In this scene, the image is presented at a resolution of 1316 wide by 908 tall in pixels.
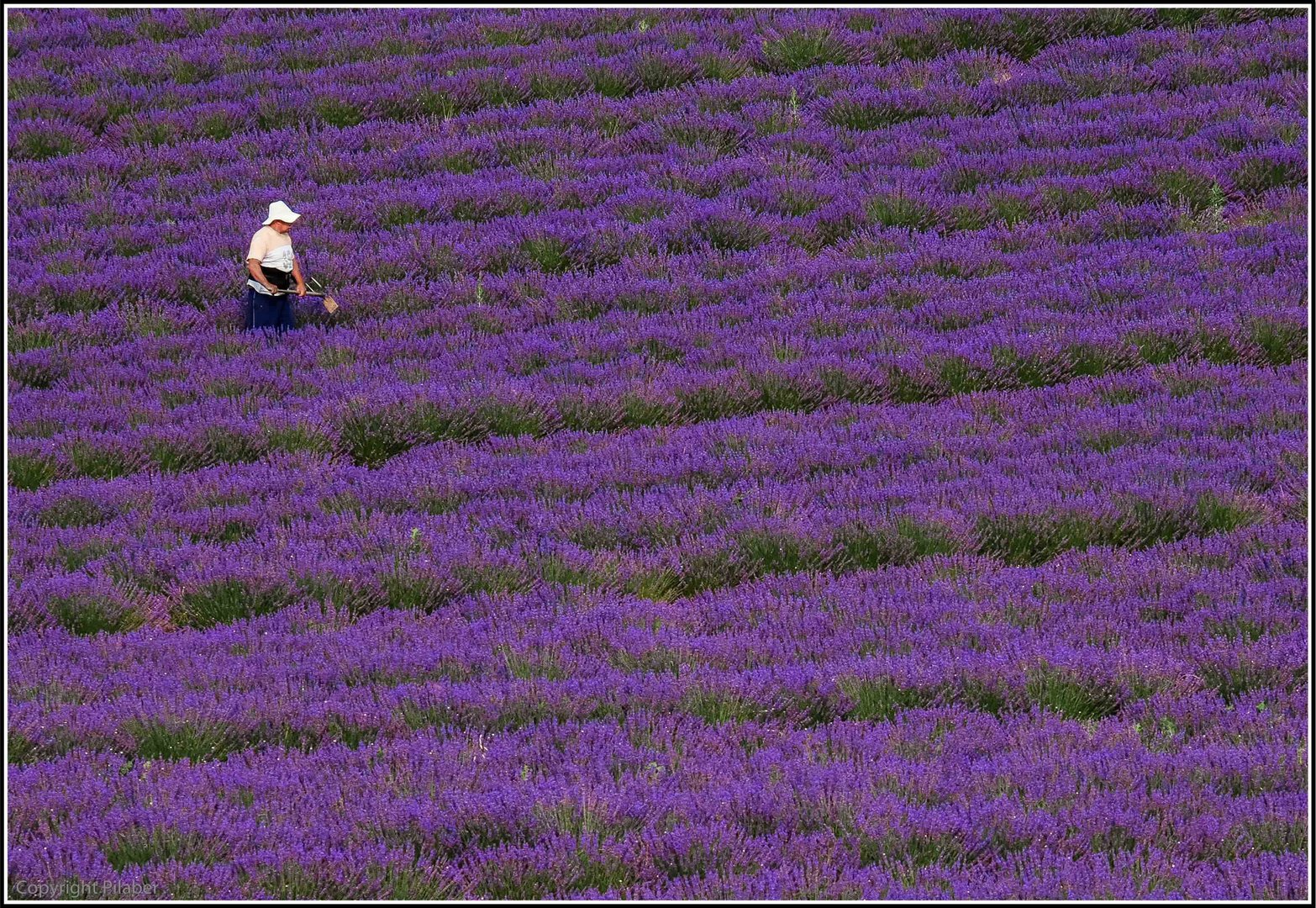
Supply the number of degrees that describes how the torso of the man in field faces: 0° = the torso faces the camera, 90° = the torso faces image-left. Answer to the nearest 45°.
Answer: approximately 315°
